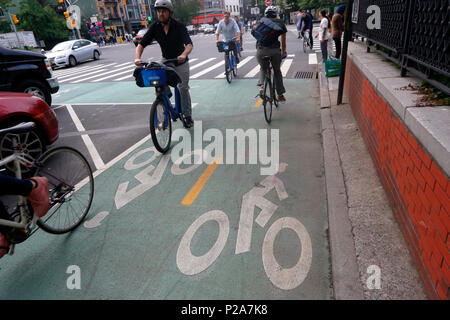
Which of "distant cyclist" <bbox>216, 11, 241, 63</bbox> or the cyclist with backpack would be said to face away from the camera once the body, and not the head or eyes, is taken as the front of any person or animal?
the cyclist with backpack

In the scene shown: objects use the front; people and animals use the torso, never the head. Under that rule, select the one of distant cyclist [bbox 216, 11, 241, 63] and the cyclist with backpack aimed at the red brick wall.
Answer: the distant cyclist

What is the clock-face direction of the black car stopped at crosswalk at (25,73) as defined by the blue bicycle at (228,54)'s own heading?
The black car stopped at crosswalk is roughly at 2 o'clock from the blue bicycle.

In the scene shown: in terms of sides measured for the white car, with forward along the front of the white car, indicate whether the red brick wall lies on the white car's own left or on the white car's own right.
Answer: on the white car's own left

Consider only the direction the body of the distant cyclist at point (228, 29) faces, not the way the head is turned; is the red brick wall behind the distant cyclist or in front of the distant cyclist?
in front

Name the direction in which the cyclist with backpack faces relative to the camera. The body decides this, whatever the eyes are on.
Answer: away from the camera

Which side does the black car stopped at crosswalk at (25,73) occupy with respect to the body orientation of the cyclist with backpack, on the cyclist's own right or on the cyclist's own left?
on the cyclist's own left

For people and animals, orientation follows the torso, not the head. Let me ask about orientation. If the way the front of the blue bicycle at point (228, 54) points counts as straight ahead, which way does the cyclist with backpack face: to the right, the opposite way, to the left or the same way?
the opposite way

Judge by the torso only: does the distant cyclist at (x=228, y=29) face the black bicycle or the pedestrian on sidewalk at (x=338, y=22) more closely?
the black bicycle

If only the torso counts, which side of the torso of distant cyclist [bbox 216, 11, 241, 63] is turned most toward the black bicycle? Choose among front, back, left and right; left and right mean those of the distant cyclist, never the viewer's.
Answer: front

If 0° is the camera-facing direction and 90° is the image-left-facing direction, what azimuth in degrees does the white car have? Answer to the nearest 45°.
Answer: approximately 45°

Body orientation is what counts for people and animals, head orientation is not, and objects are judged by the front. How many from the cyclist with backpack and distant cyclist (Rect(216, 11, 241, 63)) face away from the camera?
1
